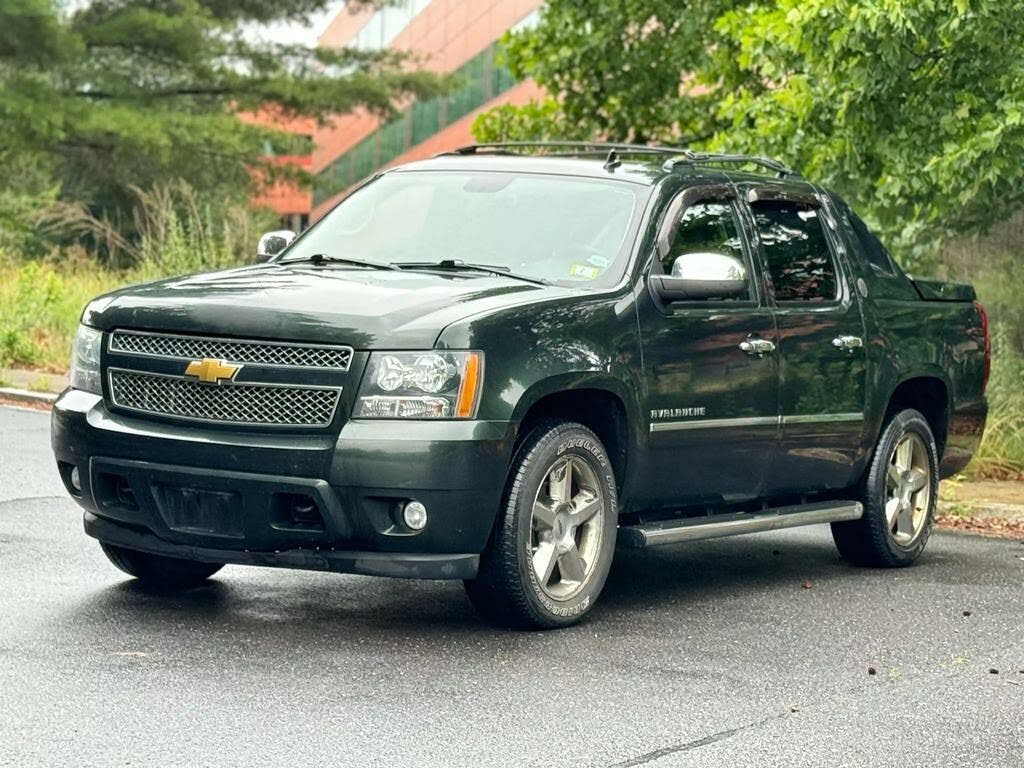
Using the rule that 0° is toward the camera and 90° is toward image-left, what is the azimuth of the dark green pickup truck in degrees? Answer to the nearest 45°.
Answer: approximately 45°
